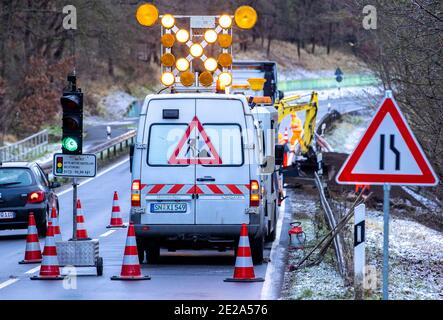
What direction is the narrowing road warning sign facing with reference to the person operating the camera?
facing the viewer

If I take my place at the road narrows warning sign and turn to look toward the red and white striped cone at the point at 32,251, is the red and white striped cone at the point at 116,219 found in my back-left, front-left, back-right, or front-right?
front-right

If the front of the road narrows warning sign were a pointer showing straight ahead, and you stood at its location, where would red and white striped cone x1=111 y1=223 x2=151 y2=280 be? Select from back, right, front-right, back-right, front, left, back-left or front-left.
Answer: back-right

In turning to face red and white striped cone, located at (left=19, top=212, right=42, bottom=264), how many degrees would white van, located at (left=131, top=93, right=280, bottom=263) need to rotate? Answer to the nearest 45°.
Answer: approximately 90° to its left

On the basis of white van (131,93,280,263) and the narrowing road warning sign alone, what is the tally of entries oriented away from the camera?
1

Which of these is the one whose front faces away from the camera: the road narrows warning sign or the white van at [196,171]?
the white van

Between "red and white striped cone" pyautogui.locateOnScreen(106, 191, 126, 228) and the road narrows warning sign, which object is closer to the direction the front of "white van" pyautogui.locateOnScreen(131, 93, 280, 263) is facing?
the red and white striped cone

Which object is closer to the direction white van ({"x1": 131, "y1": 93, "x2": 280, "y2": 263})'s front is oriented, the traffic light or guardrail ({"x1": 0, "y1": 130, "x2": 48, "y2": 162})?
the guardrail

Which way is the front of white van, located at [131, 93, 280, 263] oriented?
away from the camera

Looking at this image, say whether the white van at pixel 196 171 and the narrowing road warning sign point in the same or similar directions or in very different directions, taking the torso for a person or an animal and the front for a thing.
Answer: very different directions

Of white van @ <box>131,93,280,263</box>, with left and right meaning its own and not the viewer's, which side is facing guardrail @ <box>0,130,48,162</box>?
front

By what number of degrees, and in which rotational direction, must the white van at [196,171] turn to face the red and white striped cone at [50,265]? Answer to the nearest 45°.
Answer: approximately 135° to its left
